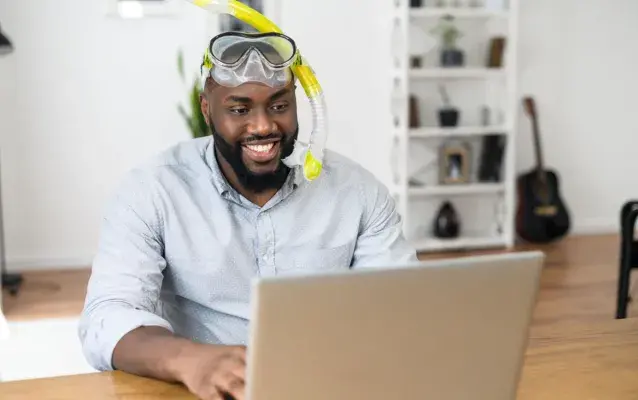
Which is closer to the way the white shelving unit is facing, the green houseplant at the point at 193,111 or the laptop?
the laptop

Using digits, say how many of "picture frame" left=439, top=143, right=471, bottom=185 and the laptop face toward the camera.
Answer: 1

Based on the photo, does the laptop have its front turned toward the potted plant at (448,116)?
yes

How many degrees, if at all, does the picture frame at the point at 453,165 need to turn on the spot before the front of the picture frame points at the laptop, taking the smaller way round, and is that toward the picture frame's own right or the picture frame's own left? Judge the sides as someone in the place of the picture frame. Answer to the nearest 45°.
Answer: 0° — it already faces it

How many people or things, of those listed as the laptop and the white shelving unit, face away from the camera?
1

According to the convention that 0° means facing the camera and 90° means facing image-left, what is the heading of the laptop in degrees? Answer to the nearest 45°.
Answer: approximately 180°

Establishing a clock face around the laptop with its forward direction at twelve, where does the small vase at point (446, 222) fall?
The small vase is roughly at 12 o'clock from the laptop.

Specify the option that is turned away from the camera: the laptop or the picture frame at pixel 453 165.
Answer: the laptop
